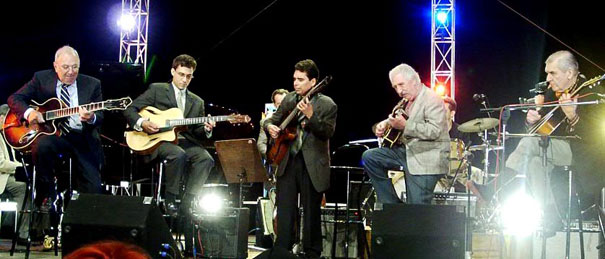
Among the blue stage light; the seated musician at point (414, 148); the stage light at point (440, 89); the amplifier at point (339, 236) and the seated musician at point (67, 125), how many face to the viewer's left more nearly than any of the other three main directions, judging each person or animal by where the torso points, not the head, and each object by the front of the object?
1

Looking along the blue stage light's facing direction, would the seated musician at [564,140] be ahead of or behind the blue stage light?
ahead

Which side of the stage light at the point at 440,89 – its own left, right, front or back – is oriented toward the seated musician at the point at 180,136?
front

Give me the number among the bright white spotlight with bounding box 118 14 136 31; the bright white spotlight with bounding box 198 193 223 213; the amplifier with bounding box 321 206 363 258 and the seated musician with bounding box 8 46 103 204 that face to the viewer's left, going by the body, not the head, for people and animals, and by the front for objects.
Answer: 0

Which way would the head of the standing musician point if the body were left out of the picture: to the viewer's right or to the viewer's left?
to the viewer's left

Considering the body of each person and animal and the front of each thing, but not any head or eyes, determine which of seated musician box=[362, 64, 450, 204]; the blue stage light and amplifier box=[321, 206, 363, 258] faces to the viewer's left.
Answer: the seated musician

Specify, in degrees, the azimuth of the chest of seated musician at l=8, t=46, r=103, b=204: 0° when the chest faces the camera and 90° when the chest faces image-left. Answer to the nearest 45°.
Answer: approximately 0°

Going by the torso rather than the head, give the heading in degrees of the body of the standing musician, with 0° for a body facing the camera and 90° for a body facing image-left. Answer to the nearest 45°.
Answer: approximately 45°

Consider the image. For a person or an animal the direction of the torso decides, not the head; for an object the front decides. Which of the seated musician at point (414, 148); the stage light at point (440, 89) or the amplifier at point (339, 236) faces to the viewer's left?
the seated musician

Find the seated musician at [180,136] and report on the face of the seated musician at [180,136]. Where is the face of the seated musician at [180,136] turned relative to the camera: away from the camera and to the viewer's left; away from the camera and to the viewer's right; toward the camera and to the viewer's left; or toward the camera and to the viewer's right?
toward the camera and to the viewer's right

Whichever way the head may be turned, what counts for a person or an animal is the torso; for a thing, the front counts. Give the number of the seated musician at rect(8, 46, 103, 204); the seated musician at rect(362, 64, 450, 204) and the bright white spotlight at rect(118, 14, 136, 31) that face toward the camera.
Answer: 2

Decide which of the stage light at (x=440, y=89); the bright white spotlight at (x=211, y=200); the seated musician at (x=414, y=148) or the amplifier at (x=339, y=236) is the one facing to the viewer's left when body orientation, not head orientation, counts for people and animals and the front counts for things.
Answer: the seated musician

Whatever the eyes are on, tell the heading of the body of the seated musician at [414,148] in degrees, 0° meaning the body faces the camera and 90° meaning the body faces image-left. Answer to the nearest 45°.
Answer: approximately 90°

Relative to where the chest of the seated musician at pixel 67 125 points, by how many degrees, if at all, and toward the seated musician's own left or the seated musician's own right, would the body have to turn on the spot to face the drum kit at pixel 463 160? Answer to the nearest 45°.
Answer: approximately 90° to the seated musician's own left

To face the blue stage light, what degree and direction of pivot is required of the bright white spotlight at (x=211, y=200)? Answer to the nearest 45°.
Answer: approximately 135° to its left

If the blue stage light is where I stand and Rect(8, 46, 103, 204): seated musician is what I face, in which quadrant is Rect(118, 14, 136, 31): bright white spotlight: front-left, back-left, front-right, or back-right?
front-right

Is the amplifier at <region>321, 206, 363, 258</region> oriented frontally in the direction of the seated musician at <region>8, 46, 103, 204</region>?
no

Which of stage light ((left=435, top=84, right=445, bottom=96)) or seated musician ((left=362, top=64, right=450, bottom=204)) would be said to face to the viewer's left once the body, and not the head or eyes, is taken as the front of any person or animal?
the seated musician
